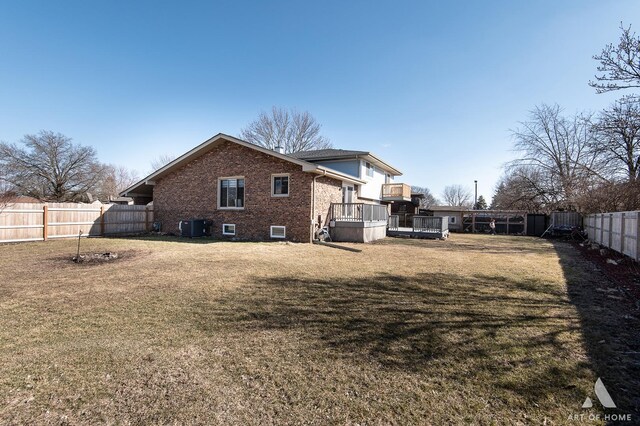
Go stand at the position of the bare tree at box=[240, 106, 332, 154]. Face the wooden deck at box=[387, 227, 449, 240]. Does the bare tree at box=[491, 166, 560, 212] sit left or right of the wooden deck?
left

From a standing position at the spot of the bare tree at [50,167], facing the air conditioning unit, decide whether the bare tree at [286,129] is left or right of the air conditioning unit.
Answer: left

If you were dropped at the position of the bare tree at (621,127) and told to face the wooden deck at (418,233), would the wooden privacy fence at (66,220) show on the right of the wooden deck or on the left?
left

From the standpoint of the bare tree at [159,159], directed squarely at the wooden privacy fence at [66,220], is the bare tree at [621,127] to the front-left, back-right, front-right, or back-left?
front-left

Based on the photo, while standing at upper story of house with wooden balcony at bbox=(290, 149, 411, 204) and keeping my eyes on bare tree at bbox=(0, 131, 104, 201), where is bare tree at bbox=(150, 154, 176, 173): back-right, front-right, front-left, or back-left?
front-right
